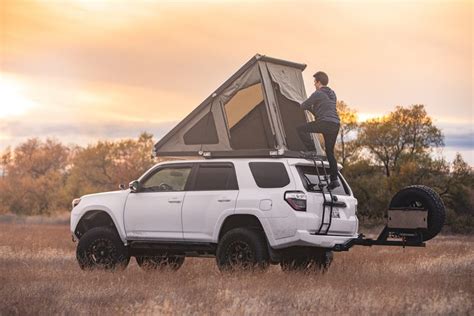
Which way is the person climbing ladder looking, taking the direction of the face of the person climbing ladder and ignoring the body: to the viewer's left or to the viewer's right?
to the viewer's left

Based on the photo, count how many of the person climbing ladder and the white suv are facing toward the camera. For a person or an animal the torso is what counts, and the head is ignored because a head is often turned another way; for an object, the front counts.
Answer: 0

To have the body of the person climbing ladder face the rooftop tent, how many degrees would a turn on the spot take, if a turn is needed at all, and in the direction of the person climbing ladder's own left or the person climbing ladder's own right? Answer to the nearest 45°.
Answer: approximately 45° to the person climbing ladder's own left

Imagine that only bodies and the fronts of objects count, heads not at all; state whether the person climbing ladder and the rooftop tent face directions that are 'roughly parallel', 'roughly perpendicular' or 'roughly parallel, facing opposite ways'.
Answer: roughly parallel, facing opposite ways

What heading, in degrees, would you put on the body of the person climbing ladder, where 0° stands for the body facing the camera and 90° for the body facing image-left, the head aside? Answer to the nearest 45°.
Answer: approximately 135°

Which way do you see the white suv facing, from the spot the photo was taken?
facing away from the viewer and to the left of the viewer

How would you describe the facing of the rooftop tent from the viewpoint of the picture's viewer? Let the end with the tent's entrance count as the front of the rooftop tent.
facing the viewer and to the right of the viewer

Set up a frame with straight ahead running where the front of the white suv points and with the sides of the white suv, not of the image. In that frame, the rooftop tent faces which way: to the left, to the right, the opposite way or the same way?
the opposite way

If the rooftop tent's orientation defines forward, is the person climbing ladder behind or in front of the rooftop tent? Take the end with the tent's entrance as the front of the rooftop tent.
in front

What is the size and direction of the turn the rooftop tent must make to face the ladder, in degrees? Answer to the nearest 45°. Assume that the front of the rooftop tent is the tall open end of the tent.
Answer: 0° — it already faces it

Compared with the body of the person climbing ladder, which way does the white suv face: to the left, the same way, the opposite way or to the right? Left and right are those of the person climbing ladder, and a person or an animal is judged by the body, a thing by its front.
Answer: the same way
